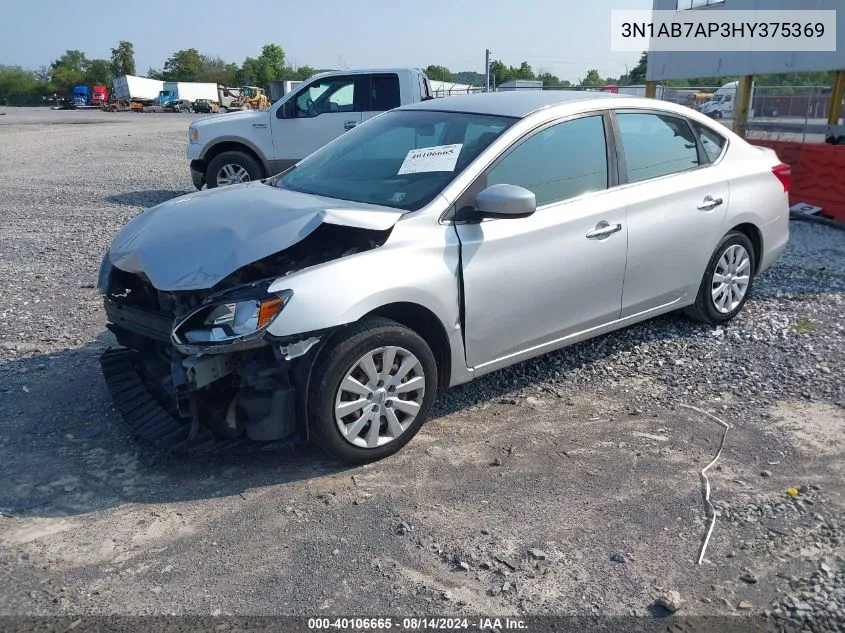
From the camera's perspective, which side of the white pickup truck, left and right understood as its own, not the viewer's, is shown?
left

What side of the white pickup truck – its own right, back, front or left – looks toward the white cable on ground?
left

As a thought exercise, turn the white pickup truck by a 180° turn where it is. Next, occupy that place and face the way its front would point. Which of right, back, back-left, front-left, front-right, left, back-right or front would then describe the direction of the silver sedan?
right

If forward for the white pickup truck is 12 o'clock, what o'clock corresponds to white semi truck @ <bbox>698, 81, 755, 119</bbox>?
The white semi truck is roughly at 5 o'clock from the white pickup truck.

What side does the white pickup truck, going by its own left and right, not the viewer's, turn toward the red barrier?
back

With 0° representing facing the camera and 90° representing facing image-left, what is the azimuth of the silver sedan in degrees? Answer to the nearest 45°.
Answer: approximately 45°
